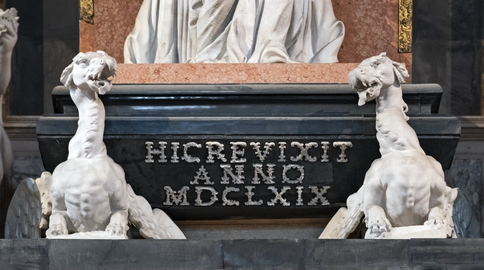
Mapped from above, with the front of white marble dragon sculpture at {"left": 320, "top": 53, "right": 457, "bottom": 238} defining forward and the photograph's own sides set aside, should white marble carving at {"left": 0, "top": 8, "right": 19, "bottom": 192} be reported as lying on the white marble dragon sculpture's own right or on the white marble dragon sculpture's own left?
on the white marble dragon sculpture's own right

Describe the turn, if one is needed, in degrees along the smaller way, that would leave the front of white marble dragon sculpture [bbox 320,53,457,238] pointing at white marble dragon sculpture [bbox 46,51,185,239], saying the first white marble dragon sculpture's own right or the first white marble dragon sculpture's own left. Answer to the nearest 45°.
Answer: approximately 90° to the first white marble dragon sculpture's own right

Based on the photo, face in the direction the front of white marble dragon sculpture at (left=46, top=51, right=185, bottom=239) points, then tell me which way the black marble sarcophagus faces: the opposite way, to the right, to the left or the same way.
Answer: the same way

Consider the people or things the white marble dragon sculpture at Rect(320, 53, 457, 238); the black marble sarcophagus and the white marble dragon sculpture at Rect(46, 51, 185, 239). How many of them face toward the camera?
3

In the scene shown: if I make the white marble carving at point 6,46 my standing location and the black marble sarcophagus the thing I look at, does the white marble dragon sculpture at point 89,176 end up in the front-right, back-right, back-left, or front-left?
front-right

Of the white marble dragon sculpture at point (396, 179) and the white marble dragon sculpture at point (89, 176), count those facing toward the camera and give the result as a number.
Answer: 2

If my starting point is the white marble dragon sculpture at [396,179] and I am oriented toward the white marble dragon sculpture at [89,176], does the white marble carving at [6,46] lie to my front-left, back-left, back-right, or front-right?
front-right

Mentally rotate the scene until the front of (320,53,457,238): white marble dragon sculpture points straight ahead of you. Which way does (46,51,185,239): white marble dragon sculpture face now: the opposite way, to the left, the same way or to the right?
the same way

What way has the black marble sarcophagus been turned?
toward the camera

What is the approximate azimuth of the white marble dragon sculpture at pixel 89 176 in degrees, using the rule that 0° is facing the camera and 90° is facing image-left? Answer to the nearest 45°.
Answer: approximately 0°

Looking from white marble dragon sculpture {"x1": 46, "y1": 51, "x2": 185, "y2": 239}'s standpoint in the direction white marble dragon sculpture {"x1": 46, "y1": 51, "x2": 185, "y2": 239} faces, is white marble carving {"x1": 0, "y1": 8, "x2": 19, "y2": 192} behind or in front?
behind

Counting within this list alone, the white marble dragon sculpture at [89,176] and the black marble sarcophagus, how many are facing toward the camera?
2

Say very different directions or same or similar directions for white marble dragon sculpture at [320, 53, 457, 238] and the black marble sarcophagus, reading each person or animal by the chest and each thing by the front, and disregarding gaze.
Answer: same or similar directions
